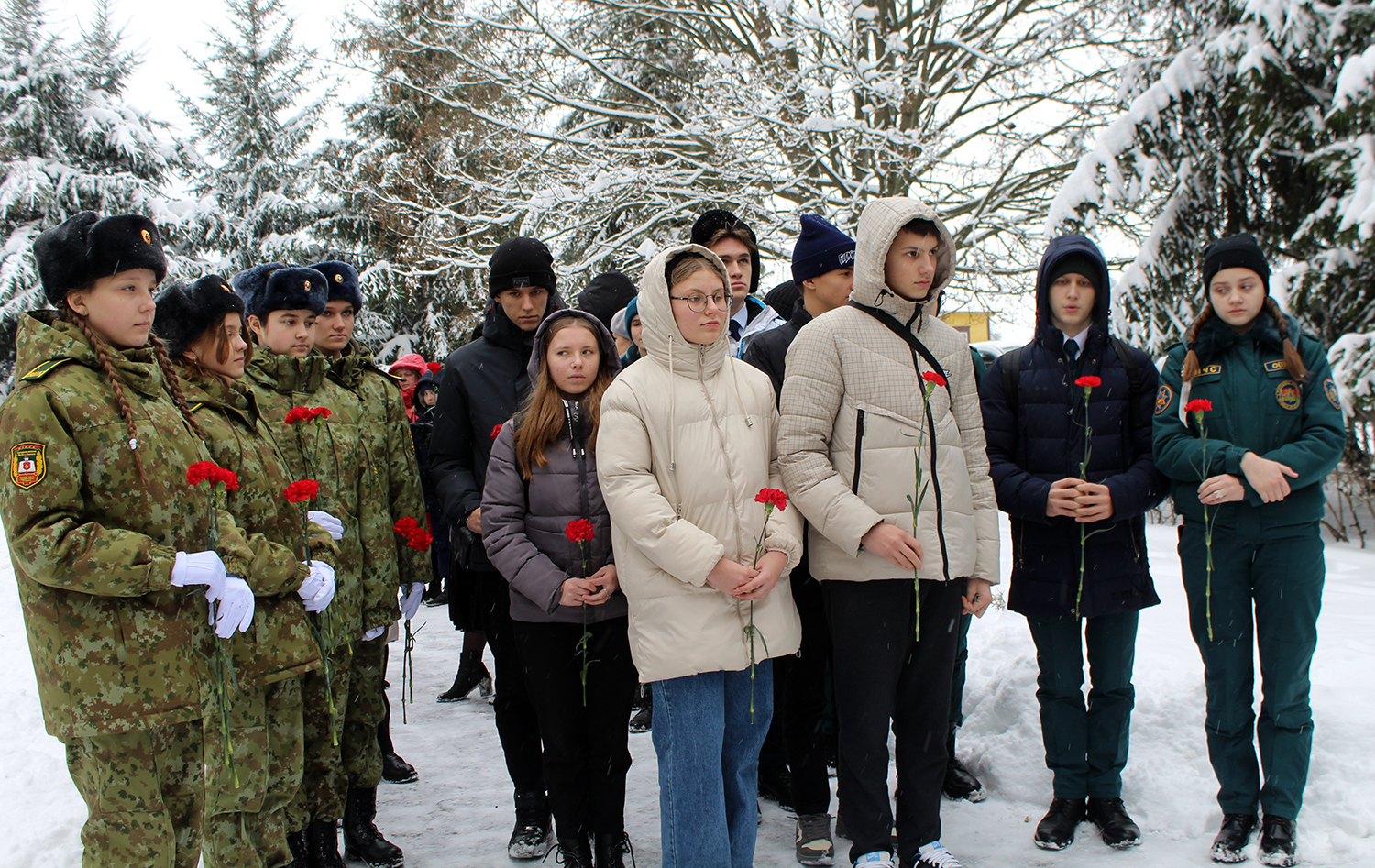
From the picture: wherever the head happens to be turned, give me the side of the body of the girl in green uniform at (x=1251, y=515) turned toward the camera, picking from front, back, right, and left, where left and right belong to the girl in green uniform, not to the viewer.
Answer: front

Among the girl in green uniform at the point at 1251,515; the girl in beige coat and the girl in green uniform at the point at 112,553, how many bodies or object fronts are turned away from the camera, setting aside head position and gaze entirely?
0

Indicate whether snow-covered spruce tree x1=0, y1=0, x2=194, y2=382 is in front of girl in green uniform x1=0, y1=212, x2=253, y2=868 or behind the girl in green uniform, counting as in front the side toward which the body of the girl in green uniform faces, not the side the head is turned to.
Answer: behind

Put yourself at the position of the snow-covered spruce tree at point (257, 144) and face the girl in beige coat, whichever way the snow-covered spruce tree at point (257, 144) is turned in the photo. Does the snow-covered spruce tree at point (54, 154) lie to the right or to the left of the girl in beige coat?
right

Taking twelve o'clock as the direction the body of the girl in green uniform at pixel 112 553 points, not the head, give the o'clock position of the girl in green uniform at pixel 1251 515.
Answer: the girl in green uniform at pixel 1251 515 is roughly at 11 o'clock from the girl in green uniform at pixel 112 553.

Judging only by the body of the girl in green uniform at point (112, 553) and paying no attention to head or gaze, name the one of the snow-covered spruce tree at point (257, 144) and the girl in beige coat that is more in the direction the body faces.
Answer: the girl in beige coat

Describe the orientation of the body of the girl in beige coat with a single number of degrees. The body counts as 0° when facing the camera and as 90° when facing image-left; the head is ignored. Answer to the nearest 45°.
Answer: approximately 315°

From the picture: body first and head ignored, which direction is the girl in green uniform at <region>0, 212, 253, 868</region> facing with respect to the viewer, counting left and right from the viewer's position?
facing the viewer and to the right of the viewer

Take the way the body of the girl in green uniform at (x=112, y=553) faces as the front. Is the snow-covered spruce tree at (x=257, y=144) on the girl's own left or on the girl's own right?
on the girl's own left

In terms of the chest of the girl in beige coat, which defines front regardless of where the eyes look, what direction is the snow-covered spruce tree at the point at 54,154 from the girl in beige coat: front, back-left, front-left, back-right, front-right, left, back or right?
back

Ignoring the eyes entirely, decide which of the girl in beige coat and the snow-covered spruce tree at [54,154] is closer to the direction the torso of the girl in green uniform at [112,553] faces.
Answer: the girl in beige coat

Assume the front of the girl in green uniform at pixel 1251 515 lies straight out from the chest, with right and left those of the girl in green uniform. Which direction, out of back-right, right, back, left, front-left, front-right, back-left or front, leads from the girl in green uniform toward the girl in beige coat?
front-right

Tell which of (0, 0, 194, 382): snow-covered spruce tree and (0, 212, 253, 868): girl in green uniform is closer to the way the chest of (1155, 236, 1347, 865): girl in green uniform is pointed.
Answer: the girl in green uniform

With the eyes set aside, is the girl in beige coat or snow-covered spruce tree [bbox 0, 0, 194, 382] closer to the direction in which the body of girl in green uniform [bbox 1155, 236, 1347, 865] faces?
the girl in beige coat

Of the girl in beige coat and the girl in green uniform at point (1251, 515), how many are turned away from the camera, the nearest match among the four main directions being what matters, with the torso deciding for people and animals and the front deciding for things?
0
